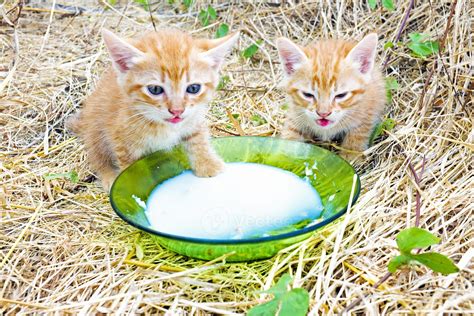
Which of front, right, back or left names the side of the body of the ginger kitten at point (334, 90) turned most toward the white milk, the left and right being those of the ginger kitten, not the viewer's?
front

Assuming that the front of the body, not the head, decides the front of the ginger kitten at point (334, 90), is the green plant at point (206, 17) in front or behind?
behind

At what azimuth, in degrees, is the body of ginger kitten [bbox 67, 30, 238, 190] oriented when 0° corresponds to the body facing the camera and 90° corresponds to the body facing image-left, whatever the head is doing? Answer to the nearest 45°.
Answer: approximately 315°

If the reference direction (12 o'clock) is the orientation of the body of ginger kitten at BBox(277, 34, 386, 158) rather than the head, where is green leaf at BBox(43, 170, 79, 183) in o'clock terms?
The green leaf is roughly at 2 o'clock from the ginger kitten.

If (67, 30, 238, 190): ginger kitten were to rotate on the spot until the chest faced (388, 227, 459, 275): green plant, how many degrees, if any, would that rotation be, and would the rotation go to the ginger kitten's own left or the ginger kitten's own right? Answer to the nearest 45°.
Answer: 0° — it already faces it

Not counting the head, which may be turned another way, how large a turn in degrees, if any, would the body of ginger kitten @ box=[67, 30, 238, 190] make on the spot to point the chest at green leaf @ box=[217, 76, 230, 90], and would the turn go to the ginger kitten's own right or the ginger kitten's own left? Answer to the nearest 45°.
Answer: approximately 90° to the ginger kitten's own left

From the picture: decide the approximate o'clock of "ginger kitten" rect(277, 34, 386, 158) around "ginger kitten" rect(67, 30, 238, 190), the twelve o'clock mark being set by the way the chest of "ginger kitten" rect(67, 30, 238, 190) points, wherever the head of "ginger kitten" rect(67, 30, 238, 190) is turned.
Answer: "ginger kitten" rect(277, 34, 386, 158) is roughly at 10 o'clock from "ginger kitten" rect(67, 30, 238, 190).

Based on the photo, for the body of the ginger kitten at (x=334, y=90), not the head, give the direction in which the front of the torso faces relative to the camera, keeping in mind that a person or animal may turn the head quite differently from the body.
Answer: toward the camera

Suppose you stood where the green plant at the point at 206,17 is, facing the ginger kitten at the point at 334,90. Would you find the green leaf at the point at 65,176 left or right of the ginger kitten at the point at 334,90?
right

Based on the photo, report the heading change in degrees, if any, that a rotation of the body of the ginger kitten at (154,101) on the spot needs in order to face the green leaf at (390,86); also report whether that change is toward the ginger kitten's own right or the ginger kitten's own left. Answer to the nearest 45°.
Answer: approximately 45° to the ginger kitten's own left
